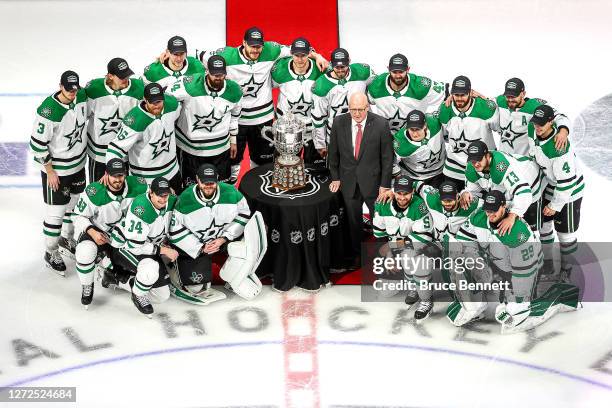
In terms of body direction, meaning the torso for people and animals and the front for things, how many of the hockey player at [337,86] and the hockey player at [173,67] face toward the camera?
2

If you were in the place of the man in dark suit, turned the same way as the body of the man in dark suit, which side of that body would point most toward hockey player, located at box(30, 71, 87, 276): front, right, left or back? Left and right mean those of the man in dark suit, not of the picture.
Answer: right

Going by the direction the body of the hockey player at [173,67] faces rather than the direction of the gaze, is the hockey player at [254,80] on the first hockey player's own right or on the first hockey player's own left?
on the first hockey player's own left

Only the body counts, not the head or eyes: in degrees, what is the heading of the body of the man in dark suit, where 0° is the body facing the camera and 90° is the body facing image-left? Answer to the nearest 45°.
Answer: approximately 0°

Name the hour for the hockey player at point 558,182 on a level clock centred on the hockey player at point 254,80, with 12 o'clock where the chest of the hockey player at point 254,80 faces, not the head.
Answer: the hockey player at point 558,182 is roughly at 10 o'clock from the hockey player at point 254,80.

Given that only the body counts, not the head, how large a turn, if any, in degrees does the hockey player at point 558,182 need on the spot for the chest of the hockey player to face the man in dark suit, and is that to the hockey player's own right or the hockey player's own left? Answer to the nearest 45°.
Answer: approximately 45° to the hockey player's own right

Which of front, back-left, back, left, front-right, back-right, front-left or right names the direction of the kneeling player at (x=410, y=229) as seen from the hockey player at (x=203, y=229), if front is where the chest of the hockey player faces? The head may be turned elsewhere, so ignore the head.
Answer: left
